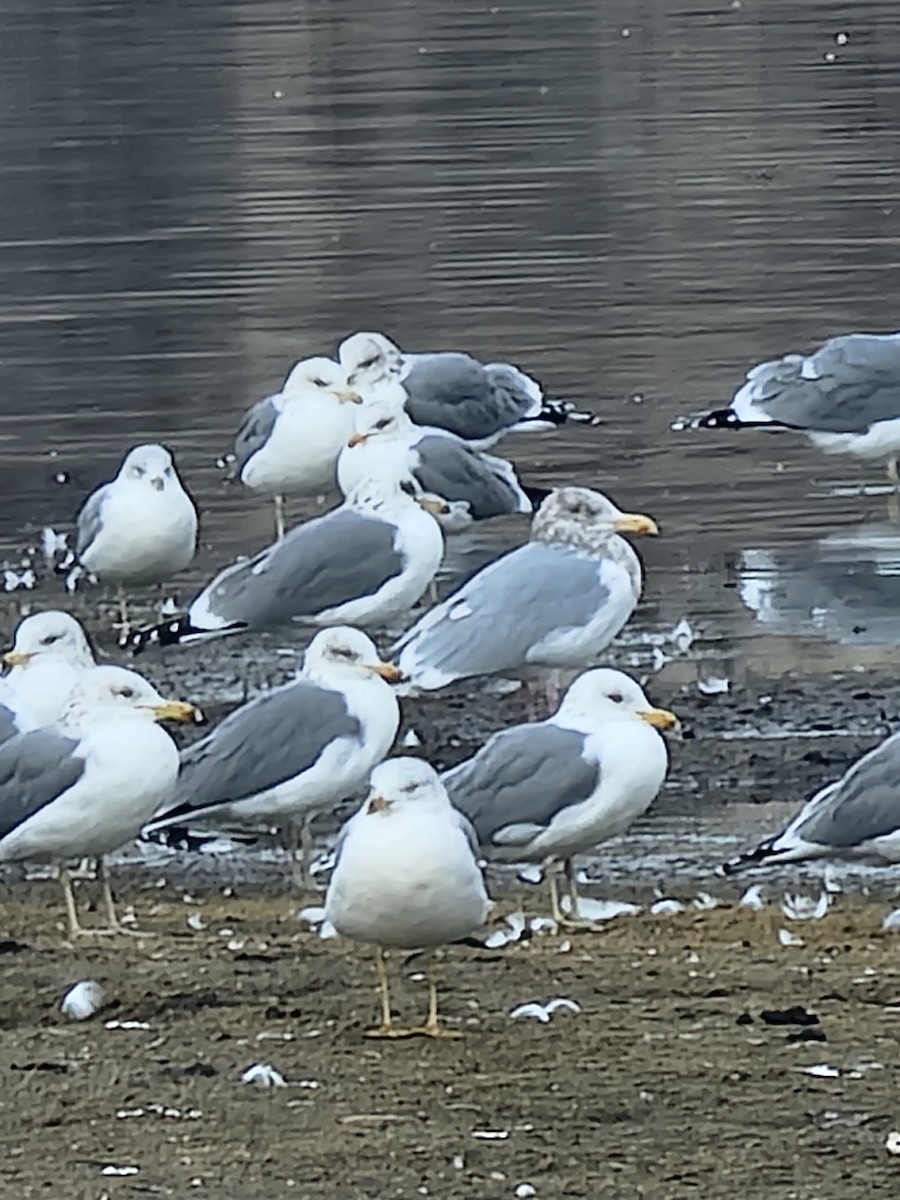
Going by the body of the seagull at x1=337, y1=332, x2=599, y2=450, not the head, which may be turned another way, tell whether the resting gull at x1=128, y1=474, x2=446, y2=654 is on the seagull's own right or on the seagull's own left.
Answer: on the seagull's own left

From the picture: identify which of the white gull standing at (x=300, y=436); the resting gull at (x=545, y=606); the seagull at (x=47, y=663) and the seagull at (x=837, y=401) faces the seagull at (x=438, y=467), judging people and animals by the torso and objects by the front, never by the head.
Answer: the white gull standing

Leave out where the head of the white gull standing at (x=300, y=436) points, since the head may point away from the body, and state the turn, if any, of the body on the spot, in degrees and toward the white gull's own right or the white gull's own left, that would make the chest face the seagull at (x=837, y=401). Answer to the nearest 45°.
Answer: approximately 45° to the white gull's own left

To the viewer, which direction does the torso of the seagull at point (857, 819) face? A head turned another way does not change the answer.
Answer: to the viewer's right

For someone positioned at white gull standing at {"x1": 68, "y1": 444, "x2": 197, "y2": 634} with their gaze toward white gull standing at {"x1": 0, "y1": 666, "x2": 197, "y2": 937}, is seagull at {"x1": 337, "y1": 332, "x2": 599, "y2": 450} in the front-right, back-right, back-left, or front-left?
back-left

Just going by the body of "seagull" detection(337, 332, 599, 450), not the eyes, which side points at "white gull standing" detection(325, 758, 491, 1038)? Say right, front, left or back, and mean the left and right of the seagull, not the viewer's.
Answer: left

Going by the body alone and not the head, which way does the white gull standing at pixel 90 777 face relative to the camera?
to the viewer's right

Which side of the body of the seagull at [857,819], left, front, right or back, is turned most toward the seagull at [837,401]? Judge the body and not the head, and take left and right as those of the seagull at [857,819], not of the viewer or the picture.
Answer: left

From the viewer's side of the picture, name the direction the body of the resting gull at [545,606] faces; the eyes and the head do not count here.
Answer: to the viewer's right

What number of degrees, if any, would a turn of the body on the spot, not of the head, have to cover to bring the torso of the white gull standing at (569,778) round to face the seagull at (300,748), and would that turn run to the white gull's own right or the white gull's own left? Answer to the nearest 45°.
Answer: approximately 135° to the white gull's own left

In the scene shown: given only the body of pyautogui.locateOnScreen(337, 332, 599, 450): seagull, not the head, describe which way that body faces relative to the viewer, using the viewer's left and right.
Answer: facing to the left of the viewer

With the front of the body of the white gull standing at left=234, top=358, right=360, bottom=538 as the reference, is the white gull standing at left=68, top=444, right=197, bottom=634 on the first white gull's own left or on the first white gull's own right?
on the first white gull's own right

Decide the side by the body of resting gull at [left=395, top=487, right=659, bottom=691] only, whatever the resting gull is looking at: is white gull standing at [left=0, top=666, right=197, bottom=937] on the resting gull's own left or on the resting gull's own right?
on the resting gull's own right

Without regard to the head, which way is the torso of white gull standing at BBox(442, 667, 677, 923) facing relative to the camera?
to the viewer's right

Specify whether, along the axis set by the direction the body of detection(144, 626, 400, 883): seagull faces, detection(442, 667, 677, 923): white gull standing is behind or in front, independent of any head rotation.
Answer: in front

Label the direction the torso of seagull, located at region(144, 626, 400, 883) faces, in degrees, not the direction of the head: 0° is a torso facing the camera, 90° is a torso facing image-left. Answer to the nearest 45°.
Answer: approximately 270°
